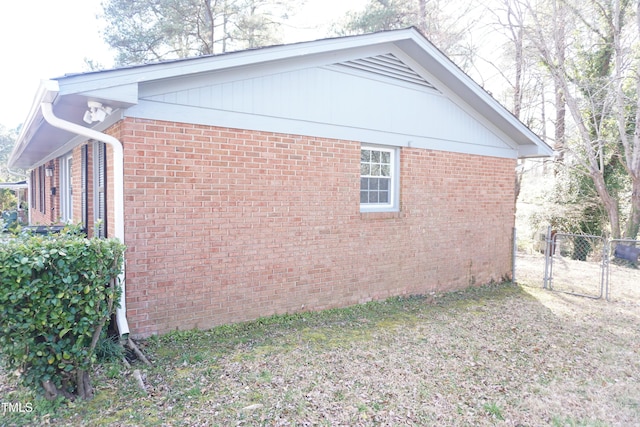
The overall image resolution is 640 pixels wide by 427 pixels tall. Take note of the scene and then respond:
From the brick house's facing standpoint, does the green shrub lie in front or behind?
in front

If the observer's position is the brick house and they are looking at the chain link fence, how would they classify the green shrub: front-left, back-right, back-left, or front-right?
back-right

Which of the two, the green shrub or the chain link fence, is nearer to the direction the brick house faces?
the green shrub

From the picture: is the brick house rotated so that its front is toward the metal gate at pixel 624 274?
no

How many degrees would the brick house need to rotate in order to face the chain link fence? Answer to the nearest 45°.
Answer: approximately 180°

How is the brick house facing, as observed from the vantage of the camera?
facing the viewer and to the left of the viewer
